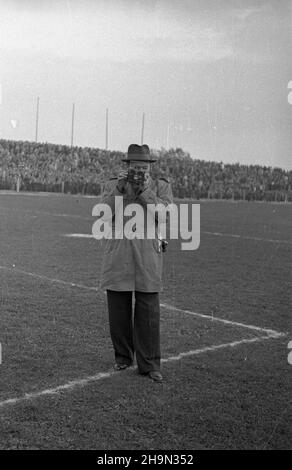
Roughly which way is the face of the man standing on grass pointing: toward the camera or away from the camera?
toward the camera

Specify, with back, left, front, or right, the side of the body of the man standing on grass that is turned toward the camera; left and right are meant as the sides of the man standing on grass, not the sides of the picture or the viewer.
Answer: front
